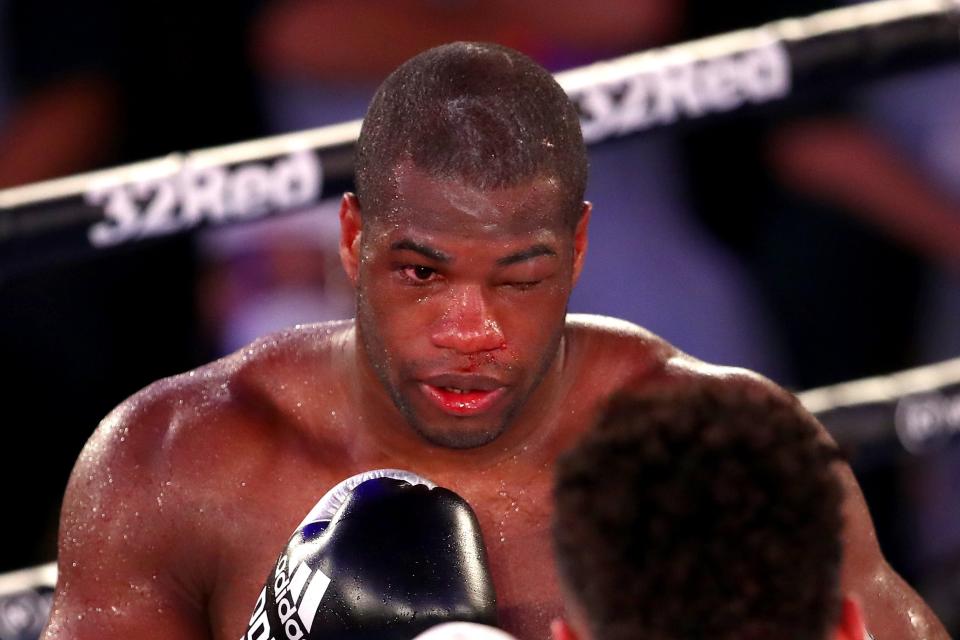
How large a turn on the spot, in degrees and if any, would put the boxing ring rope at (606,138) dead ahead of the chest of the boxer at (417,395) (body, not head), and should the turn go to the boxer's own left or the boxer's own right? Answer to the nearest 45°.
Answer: approximately 180°

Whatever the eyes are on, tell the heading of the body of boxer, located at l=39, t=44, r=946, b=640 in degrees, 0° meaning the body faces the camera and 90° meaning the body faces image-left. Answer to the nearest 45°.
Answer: approximately 0°
